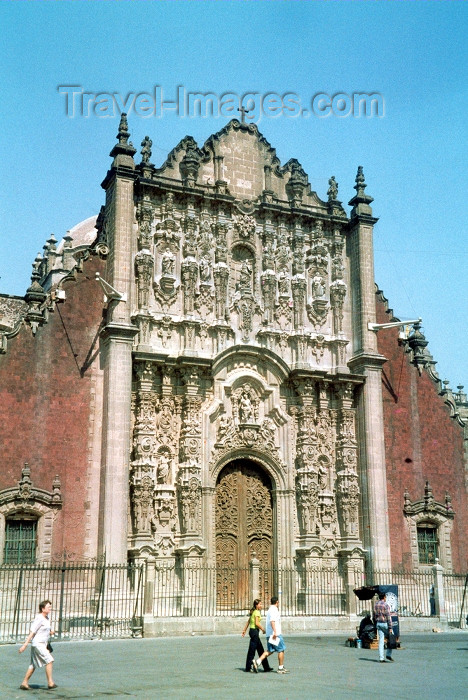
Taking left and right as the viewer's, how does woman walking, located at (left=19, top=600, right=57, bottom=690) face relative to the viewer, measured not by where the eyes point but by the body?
facing to the right of the viewer

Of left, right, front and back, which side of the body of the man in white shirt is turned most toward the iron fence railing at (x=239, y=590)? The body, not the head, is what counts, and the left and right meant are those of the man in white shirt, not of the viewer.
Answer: left

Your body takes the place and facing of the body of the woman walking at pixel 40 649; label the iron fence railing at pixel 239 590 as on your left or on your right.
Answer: on your left

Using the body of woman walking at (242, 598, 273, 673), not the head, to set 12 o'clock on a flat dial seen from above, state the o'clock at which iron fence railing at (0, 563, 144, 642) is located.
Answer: The iron fence railing is roughly at 8 o'clock from the woman walking.

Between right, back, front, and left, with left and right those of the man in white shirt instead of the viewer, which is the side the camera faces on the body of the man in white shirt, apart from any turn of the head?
right

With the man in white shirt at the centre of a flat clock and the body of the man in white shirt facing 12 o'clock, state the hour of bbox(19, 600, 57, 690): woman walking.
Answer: The woman walking is roughly at 5 o'clock from the man in white shirt.

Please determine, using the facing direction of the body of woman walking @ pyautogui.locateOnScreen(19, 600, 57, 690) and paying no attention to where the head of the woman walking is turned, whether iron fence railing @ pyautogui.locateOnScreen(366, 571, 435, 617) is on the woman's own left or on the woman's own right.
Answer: on the woman's own left

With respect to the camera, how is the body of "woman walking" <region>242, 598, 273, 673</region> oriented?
to the viewer's right
